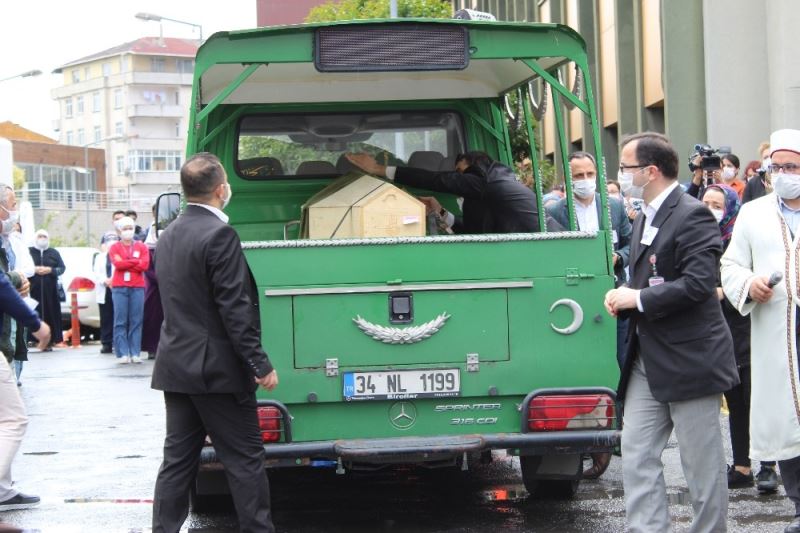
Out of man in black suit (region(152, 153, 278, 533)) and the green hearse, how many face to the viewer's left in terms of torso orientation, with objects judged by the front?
0

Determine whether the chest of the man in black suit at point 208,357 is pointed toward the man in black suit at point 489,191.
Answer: yes

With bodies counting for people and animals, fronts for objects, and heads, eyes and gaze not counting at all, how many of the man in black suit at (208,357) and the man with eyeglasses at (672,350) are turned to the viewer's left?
1

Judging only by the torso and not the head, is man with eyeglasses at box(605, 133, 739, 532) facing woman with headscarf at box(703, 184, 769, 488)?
no

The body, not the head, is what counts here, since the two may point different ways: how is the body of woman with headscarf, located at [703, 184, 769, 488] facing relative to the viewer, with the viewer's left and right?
facing the viewer and to the left of the viewer

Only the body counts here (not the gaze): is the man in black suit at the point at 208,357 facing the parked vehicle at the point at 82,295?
no

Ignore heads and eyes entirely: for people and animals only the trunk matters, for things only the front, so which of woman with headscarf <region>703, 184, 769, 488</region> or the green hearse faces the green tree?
the green hearse

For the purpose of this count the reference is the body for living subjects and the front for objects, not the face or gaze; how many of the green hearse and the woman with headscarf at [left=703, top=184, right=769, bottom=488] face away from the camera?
1

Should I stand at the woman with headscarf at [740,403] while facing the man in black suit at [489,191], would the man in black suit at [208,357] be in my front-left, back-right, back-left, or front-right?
front-left

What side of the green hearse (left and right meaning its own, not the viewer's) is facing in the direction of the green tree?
front

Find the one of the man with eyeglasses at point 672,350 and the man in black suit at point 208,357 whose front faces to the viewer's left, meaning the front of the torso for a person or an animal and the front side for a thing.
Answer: the man with eyeglasses

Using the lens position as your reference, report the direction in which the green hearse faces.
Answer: facing away from the viewer

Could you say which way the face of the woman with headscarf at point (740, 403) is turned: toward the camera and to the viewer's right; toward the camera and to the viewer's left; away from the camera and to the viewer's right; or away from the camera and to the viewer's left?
toward the camera and to the viewer's left

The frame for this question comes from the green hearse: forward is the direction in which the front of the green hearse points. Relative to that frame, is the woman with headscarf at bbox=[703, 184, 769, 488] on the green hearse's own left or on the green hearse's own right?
on the green hearse's own right

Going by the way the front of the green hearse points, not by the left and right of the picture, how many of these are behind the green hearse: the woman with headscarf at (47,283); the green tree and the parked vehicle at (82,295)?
0

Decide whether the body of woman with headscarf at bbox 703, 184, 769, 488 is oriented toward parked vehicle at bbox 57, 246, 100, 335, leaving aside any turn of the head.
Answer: no

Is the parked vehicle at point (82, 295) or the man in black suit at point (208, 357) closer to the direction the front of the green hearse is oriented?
the parked vehicle
